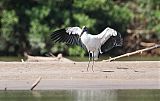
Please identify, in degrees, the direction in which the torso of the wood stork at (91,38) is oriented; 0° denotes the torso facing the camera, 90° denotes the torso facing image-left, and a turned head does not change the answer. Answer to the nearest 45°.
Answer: approximately 45°
